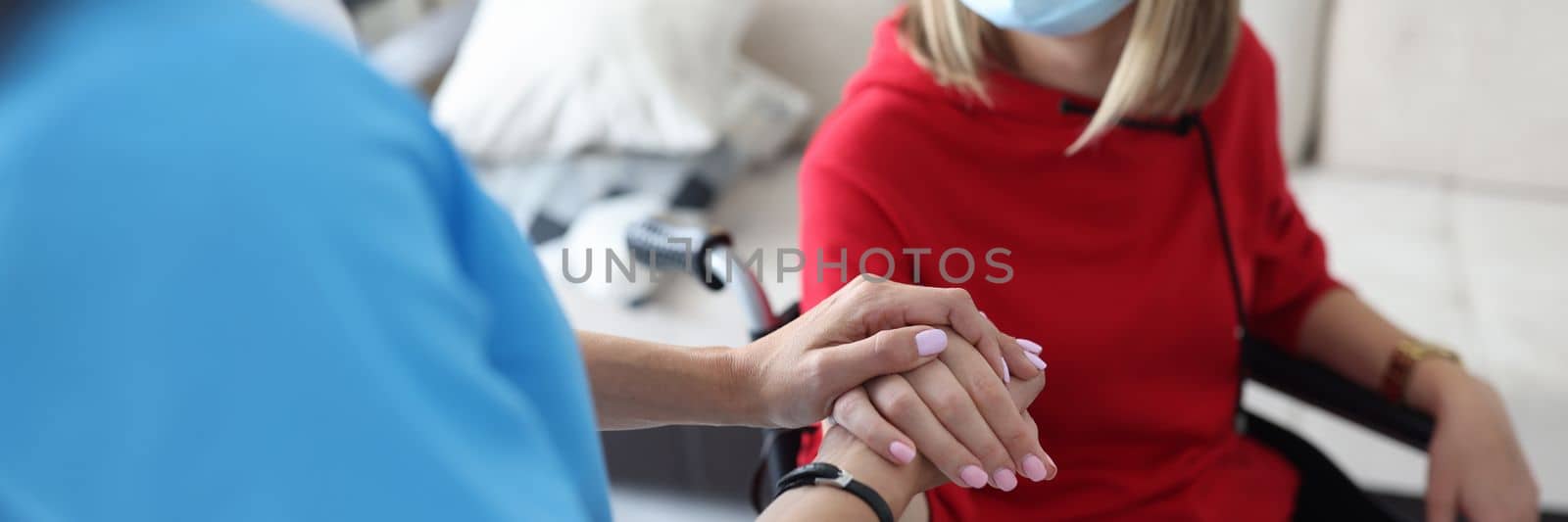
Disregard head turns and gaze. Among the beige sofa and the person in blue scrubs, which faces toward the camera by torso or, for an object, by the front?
the beige sofa

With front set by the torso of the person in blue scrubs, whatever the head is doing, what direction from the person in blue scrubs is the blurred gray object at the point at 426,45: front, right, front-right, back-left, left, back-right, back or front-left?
front-left

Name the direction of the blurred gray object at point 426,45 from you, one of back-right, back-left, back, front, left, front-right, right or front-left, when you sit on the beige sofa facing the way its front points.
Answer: right

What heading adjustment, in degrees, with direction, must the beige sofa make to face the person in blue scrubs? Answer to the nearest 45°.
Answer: approximately 45° to its right

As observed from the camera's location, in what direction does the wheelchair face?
facing the viewer and to the right of the viewer

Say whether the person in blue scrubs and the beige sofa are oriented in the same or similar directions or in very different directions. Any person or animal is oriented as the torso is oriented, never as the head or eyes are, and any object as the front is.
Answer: very different directions

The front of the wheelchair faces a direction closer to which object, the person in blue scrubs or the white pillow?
the person in blue scrubs

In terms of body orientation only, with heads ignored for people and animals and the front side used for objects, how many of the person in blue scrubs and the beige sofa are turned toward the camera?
1

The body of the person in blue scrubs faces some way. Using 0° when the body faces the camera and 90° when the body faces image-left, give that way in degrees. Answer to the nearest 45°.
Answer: approximately 225°

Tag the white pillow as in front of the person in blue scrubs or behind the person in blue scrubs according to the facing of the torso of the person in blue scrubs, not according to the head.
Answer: in front

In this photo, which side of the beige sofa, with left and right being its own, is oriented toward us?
front

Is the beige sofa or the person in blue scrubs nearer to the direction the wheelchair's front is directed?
the person in blue scrubs
